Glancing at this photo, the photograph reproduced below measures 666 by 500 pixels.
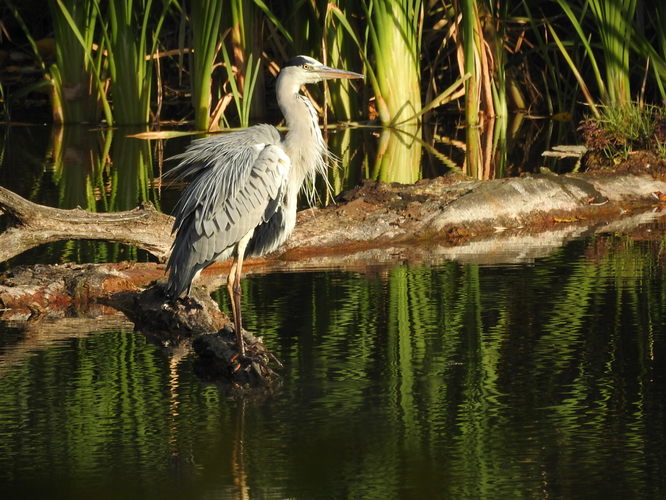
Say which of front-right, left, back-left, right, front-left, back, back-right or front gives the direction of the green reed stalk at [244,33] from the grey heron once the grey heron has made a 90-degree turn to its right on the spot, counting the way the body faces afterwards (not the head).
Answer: back

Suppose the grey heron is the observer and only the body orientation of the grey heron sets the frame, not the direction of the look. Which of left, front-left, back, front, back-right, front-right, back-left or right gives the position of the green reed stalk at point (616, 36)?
front-left

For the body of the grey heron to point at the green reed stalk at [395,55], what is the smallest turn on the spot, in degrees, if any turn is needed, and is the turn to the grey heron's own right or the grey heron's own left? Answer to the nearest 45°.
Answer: approximately 90° to the grey heron's own left

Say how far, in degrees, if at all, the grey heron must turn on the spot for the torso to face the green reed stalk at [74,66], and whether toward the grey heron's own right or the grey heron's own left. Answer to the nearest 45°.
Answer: approximately 90° to the grey heron's own left

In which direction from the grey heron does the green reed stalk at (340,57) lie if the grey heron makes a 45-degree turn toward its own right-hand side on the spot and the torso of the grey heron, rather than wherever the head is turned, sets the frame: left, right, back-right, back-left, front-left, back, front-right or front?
back-left

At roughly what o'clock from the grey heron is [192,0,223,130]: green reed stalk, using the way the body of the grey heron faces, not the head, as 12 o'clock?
The green reed stalk is roughly at 9 o'clock from the grey heron.

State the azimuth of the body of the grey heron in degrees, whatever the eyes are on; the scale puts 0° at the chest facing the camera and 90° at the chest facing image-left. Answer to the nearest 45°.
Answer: approximately 270°
